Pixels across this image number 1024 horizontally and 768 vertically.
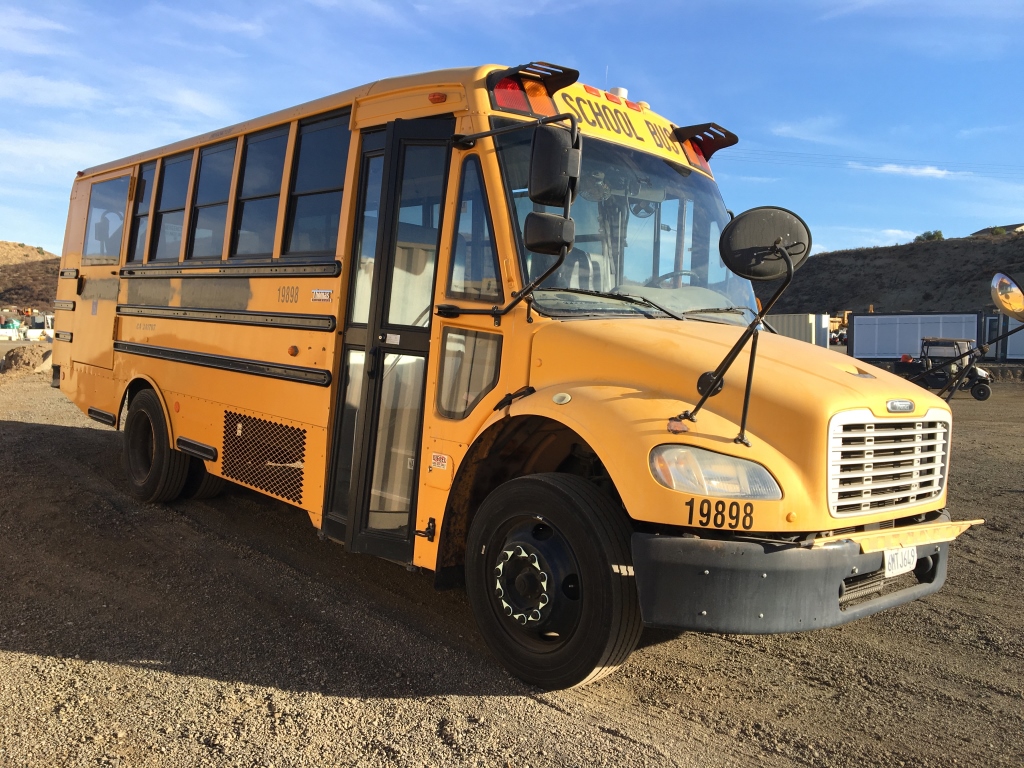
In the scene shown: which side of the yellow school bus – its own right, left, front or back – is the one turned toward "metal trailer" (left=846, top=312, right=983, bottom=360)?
left

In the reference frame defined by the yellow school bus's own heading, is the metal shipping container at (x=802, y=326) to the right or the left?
on its left

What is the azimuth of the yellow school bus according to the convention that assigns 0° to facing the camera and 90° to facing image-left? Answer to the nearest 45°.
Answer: approximately 315°
